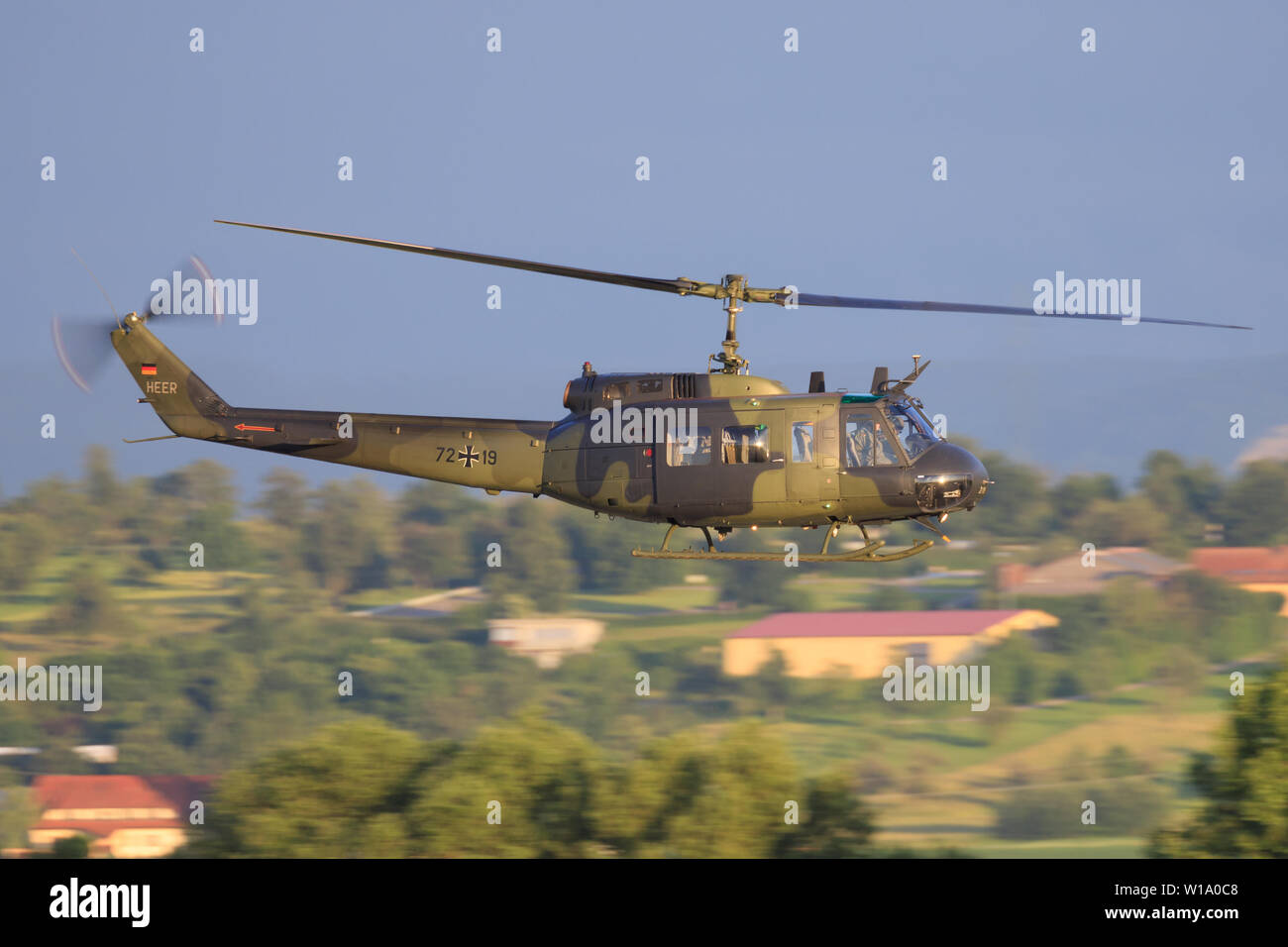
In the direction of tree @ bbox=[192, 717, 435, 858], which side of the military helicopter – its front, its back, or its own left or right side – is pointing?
left

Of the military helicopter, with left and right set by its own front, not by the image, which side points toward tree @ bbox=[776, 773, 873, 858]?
left

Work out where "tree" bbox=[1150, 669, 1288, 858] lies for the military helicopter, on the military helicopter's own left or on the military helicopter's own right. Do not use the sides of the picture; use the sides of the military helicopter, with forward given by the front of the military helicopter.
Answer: on the military helicopter's own left

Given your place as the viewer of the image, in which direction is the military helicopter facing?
facing to the right of the viewer
